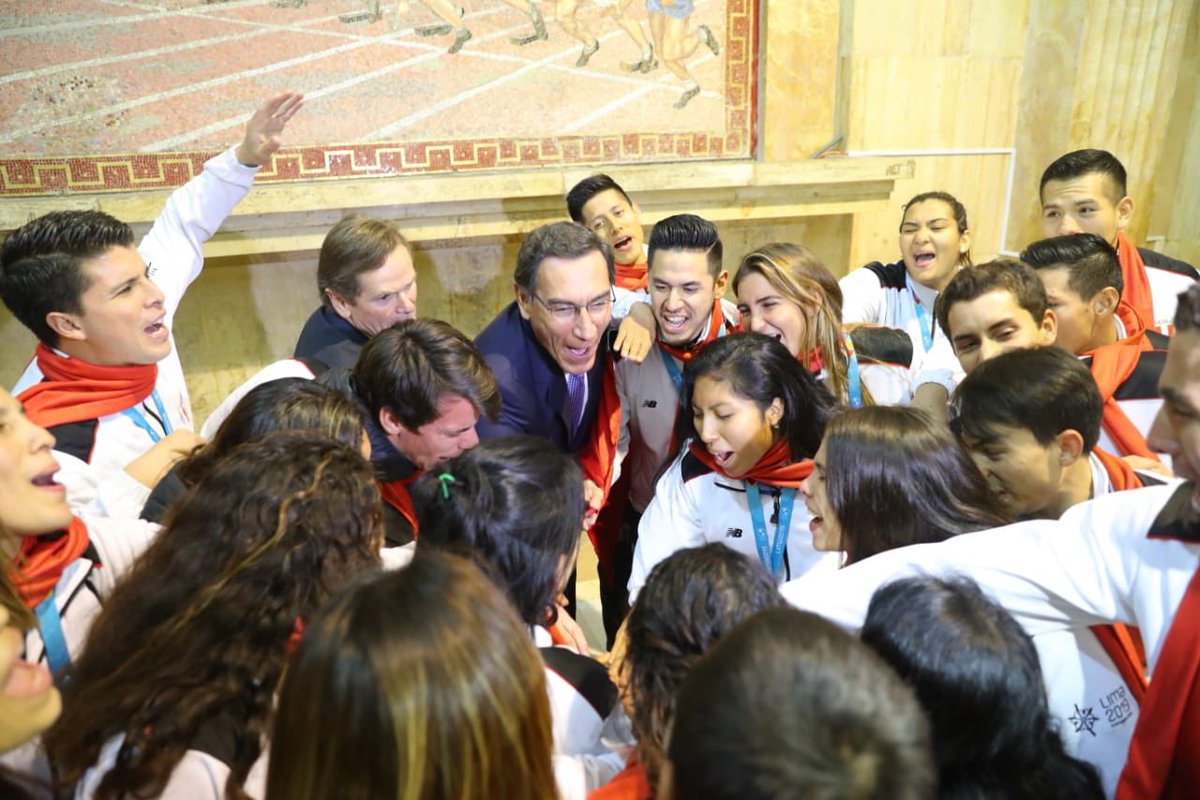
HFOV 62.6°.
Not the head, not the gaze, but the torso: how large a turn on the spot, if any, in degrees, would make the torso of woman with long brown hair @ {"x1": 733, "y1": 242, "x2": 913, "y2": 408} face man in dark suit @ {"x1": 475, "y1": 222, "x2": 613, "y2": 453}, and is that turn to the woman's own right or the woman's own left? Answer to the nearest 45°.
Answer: approximately 45° to the woman's own right

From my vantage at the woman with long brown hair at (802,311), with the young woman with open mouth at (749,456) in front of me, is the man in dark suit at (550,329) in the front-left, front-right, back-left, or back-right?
front-right

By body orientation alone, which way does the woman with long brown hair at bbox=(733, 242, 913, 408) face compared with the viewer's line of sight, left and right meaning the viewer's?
facing the viewer and to the left of the viewer

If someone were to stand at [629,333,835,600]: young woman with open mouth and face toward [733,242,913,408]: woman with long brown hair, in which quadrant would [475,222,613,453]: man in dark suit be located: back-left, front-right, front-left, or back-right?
front-left

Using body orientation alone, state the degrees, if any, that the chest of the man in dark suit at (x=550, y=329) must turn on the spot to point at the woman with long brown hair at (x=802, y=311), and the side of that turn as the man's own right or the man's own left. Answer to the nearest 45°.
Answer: approximately 45° to the man's own left

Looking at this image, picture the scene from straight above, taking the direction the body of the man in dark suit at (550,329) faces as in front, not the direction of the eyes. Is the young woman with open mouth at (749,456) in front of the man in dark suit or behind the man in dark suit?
in front

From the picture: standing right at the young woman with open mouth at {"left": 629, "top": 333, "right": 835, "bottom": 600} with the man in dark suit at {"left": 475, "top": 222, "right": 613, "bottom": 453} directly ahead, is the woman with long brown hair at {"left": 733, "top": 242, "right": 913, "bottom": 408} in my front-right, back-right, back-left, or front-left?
front-right

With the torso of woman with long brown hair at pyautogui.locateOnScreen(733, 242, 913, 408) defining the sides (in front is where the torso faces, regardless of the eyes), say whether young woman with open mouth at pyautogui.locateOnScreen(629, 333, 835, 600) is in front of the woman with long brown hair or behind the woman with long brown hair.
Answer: in front

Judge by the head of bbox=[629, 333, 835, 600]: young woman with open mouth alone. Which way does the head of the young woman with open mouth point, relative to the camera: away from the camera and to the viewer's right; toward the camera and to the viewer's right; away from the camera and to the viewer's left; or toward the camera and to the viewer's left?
toward the camera and to the viewer's left

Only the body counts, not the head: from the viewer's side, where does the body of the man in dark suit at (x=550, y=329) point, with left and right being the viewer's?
facing the viewer and to the right of the viewer

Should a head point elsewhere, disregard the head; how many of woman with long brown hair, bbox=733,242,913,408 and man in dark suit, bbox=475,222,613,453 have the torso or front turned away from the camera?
0

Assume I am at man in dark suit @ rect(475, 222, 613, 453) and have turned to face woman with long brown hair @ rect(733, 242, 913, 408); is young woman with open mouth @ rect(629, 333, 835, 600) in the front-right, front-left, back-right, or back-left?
front-right
